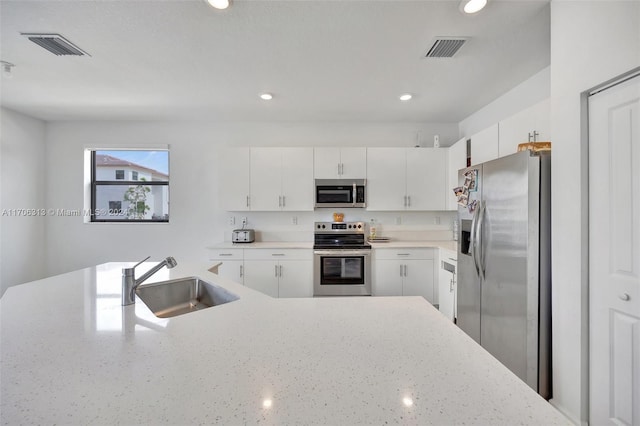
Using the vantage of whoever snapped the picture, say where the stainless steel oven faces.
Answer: facing the viewer

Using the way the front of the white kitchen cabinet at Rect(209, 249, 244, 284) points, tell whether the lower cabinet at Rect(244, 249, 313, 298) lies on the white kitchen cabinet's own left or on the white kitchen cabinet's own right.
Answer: on the white kitchen cabinet's own left

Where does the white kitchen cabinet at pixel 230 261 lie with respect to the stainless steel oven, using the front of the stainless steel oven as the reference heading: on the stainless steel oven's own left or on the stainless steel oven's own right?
on the stainless steel oven's own right

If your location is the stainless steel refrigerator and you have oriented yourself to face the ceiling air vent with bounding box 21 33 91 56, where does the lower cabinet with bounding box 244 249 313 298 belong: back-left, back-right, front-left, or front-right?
front-right

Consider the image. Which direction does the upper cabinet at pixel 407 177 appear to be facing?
toward the camera

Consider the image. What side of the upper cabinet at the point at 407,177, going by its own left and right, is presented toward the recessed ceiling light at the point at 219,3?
front

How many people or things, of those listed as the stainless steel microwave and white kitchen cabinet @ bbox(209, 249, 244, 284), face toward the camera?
2

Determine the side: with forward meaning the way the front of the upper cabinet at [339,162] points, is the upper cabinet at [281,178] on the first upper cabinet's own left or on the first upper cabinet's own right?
on the first upper cabinet's own right

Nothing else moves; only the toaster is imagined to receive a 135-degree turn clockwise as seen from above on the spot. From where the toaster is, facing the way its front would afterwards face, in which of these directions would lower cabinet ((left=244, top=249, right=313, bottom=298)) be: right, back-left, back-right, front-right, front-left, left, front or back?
back

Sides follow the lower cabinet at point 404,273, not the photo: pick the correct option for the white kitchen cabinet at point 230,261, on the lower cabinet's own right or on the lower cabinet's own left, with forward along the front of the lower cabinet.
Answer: on the lower cabinet's own right

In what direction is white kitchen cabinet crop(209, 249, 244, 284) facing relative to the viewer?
toward the camera

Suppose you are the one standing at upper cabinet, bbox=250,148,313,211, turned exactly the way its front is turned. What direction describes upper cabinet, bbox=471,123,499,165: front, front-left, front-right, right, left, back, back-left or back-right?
front-left

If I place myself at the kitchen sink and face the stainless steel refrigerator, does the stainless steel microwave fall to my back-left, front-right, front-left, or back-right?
front-left
